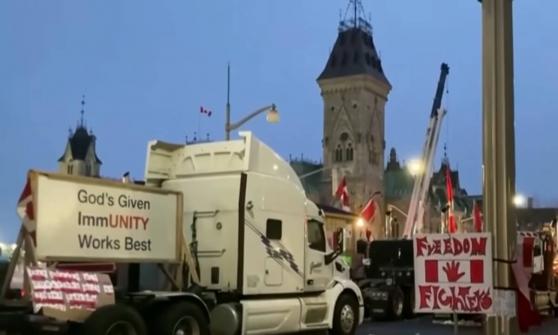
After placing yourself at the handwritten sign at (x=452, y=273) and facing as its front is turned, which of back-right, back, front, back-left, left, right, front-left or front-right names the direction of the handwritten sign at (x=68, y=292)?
back-right

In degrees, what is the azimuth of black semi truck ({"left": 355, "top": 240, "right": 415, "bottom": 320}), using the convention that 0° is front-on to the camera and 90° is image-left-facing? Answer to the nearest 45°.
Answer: approximately 45°

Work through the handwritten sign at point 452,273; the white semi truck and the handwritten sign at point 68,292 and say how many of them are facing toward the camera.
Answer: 2

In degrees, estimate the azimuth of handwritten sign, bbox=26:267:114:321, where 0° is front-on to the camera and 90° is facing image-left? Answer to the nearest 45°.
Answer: approximately 0°

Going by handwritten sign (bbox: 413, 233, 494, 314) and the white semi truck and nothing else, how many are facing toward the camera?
1

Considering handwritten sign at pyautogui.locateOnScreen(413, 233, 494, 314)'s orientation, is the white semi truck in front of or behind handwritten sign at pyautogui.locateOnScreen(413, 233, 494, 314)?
behind

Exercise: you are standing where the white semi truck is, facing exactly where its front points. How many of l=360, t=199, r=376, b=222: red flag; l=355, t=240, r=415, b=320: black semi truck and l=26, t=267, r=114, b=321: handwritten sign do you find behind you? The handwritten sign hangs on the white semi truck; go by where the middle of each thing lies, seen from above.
1

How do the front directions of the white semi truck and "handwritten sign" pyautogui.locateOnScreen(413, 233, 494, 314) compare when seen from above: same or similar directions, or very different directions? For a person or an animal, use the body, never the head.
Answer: very different directions
